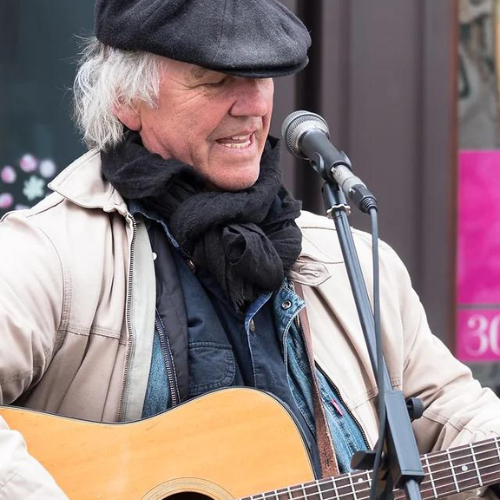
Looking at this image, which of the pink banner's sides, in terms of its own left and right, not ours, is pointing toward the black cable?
front

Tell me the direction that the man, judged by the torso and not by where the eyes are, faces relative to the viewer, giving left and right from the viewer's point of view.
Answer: facing the viewer and to the right of the viewer

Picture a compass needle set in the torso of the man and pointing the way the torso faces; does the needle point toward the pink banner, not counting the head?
no

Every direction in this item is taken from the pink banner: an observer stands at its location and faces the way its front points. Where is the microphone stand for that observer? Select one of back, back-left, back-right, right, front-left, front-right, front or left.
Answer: front

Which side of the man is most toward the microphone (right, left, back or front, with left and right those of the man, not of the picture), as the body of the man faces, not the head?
front

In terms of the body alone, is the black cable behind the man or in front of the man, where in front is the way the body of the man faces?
in front

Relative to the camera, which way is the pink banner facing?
toward the camera

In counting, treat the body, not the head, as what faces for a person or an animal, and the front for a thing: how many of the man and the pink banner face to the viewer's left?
0

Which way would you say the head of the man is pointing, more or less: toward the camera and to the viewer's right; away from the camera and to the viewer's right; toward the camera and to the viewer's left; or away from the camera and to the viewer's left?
toward the camera and to the viewer's right

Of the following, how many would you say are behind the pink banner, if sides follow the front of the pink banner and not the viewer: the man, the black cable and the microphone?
0

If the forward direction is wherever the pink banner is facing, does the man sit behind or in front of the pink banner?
in front

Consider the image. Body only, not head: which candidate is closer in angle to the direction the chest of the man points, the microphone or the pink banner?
the microphone
